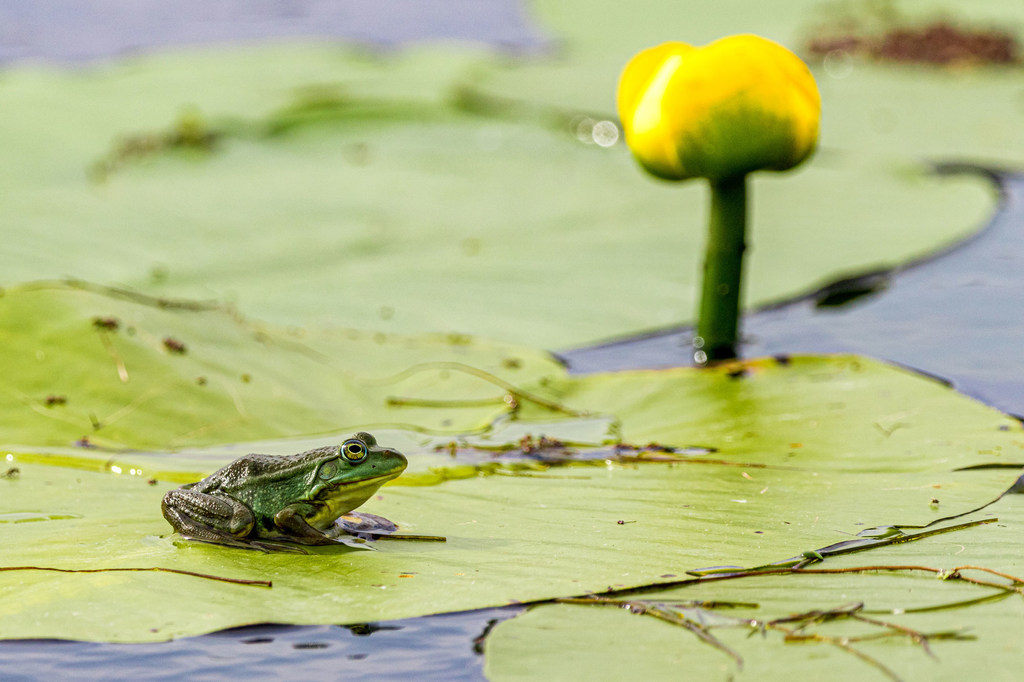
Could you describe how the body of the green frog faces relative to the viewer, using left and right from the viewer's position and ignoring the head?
facing to the right of the viewer

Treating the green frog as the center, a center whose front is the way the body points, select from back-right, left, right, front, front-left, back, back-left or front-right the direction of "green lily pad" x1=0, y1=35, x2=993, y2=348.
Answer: left
